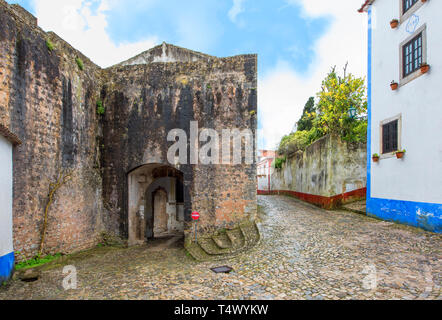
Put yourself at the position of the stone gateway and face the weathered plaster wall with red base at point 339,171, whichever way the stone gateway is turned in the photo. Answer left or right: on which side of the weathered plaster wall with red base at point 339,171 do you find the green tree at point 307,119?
left

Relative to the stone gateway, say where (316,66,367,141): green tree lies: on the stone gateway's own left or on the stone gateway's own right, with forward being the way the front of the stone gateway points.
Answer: on the stone gateway's own left

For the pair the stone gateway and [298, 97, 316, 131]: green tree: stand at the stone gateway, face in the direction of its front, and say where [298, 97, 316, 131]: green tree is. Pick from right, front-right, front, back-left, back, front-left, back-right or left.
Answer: back-left

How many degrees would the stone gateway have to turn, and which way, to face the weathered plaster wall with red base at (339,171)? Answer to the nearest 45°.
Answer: approximately 90° to its left

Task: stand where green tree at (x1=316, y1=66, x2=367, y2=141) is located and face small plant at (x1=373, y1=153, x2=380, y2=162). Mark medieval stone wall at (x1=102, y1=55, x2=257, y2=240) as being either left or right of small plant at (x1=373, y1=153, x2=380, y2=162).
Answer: right

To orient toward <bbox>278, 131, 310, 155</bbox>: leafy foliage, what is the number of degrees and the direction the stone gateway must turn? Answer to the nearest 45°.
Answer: approximately 135° to its left

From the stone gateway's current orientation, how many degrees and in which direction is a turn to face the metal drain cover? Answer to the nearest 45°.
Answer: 0° — it already faces it

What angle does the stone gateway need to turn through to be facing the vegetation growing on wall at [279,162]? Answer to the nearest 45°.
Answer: approximately 135° to its left

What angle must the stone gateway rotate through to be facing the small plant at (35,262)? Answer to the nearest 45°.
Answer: approximately 45° to its right

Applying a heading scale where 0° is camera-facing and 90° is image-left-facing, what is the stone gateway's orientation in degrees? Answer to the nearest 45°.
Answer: approximately 0°

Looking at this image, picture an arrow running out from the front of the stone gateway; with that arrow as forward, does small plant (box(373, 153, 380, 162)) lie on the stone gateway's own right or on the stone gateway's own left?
on the stone gateway's own left

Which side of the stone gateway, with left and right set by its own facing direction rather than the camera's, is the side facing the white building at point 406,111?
left
